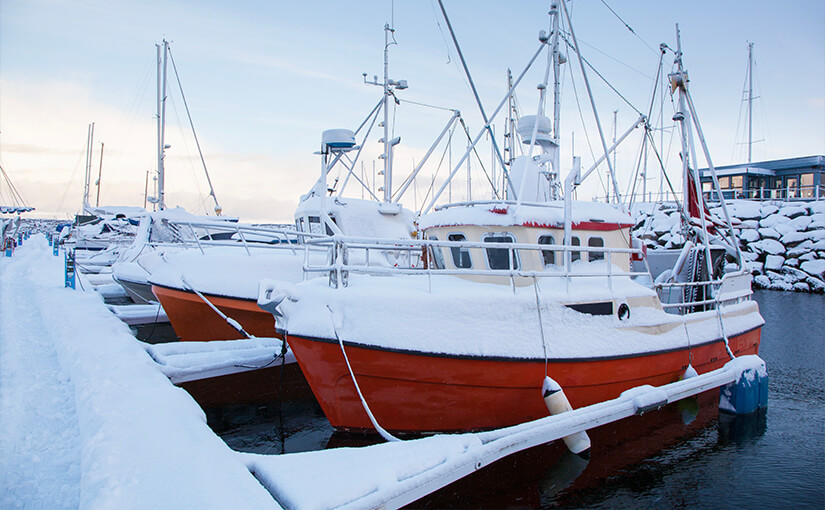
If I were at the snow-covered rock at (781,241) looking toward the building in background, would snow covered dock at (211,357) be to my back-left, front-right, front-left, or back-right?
back-left

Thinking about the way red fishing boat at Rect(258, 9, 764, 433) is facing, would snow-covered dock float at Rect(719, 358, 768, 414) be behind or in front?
behind

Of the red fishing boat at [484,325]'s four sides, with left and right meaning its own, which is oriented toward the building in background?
back

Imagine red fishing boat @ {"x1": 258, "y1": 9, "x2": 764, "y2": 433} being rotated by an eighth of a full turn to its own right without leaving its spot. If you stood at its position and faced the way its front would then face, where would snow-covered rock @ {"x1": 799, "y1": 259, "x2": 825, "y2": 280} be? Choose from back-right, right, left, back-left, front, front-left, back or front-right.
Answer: back-right

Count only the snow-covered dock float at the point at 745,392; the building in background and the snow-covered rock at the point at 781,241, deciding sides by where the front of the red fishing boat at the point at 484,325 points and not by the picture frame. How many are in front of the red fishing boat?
0

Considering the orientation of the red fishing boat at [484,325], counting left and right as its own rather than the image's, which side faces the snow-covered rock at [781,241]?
back

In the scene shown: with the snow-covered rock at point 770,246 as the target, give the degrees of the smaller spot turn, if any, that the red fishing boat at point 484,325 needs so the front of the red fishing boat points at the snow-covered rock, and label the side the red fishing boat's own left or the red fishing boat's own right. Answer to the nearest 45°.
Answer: approximately 180°

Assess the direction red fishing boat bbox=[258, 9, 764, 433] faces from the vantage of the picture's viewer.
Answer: facing the viewer and to the left of the viewer

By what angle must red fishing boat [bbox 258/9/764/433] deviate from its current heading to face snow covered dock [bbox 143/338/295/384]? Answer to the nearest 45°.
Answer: approximately 45° to its right

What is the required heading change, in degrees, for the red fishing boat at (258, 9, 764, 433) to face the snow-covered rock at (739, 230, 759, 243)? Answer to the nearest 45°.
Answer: approximately 180°
